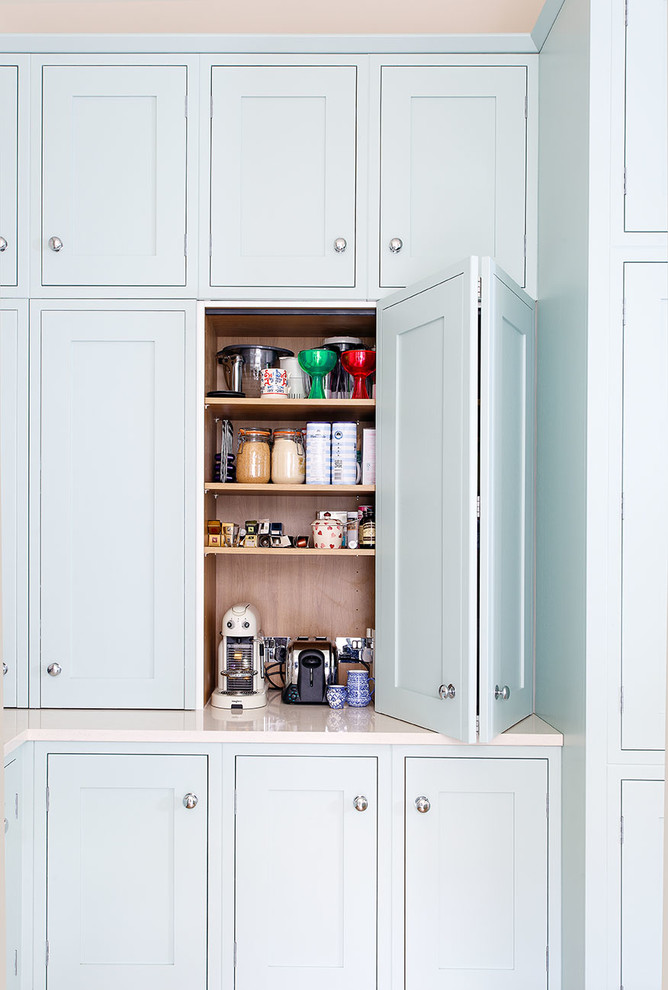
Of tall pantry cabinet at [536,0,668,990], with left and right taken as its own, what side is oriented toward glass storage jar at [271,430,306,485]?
right

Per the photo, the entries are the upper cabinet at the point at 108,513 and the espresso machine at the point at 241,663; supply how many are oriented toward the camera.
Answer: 2

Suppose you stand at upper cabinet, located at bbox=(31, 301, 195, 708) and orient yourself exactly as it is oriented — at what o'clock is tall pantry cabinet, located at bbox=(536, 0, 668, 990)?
The tall pantry cabinet is roughly at 10 o'clock from the upper cabinet.

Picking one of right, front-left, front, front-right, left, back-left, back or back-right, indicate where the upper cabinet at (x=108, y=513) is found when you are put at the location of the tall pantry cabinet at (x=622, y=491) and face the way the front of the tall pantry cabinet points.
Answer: right
